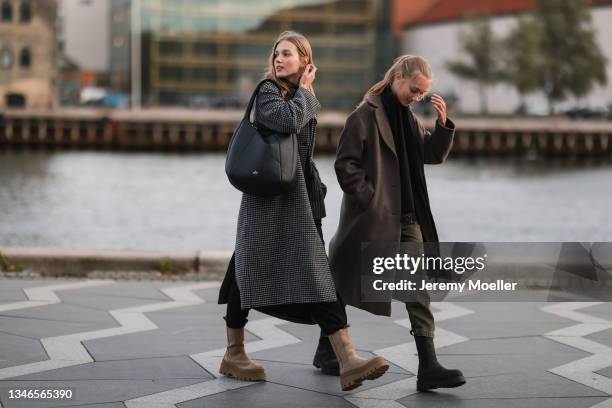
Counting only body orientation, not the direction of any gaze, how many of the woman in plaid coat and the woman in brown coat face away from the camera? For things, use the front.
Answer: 0

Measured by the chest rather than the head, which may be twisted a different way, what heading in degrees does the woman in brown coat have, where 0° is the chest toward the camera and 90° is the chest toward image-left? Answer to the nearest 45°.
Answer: approximately 315°

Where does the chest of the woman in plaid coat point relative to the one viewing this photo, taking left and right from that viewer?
facing to the right of the viewer

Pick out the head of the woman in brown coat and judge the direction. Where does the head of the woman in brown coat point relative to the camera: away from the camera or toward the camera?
toward the camera
